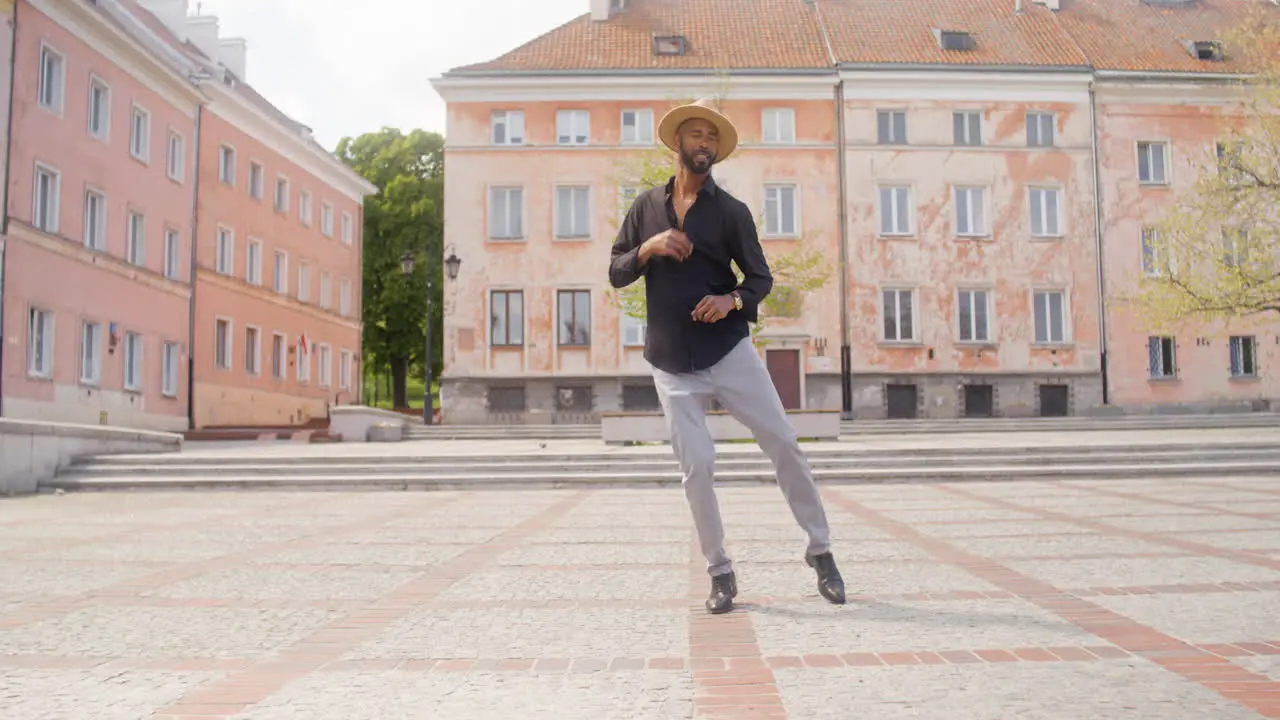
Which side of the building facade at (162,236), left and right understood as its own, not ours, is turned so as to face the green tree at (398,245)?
left

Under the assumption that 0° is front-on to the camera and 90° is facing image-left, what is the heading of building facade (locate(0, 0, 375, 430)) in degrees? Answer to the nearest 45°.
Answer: approximately 315°

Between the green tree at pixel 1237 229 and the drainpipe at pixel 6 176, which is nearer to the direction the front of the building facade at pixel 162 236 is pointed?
the green tree

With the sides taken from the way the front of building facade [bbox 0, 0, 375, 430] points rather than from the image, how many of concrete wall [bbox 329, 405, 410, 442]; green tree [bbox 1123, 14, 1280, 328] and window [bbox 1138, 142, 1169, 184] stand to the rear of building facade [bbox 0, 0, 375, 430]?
0

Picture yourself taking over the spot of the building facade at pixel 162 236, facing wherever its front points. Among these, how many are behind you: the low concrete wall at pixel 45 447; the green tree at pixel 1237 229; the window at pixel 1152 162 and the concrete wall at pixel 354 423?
0

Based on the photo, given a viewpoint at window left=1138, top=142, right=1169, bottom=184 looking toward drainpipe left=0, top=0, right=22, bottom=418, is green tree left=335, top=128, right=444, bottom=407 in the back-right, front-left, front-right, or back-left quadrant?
front-right

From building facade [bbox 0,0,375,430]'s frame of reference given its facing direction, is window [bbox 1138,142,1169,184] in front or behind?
in front

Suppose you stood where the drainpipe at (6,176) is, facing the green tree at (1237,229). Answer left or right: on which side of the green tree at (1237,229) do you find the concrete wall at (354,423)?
left

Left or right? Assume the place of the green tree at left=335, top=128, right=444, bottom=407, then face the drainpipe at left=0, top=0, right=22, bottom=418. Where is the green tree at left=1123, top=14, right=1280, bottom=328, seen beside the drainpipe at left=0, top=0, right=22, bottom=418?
left

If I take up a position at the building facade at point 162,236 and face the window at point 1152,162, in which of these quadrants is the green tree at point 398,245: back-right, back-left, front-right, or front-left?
front-left

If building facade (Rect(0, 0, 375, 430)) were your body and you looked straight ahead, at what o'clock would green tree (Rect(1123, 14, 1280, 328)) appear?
The green tree is roughly at 12 o'clock from the building facade.

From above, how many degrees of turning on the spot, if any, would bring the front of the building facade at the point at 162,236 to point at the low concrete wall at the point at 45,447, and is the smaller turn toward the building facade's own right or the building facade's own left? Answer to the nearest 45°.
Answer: approximately 45° to the building facade's own right
